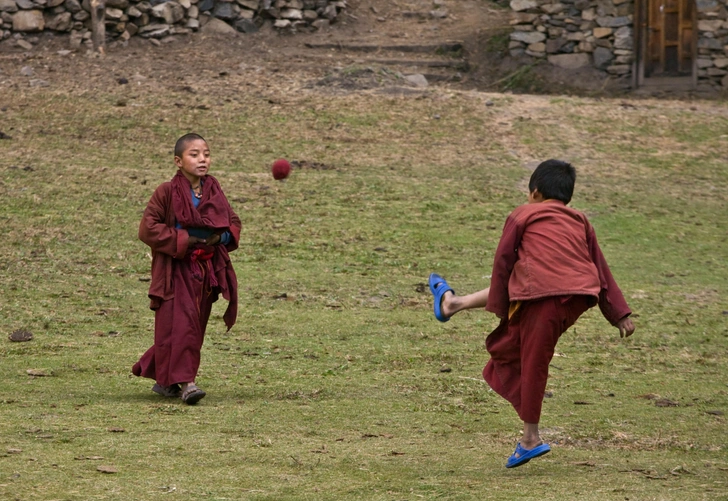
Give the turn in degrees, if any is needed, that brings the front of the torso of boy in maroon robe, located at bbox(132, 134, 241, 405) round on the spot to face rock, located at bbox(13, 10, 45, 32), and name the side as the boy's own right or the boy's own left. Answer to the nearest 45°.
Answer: approximately 135° to the boy's own left

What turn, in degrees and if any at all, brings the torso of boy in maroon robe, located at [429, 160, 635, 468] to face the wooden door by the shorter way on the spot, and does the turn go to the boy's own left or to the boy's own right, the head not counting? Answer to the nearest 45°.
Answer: approximately 45° to the boy's own right

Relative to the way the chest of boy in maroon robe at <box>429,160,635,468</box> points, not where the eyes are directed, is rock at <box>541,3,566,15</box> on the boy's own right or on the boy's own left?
on the boy's own right

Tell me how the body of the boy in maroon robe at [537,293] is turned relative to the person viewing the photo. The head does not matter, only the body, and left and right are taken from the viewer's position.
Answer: facing away from the viewer and to the left of the viewer

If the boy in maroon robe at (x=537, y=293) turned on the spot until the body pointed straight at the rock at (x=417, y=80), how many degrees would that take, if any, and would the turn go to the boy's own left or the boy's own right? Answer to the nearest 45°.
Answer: approximately 45° to the boy's own right

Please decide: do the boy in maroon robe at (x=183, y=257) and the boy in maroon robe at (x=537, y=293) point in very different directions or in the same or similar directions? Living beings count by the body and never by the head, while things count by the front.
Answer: very different directions

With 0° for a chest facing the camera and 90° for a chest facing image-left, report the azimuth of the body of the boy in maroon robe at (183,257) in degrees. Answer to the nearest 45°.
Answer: approximately 315°

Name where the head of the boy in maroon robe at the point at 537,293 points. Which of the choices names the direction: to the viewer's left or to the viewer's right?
to the viewer's left

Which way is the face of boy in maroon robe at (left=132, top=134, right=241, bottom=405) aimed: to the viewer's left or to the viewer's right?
to the viewer's right

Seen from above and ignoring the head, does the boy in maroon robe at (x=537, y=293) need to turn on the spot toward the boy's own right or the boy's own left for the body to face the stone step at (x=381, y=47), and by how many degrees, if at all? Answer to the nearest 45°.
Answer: approximately 45° to the boy's own right

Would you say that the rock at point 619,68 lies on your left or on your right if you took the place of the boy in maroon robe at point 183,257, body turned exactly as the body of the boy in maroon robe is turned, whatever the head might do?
on your left
